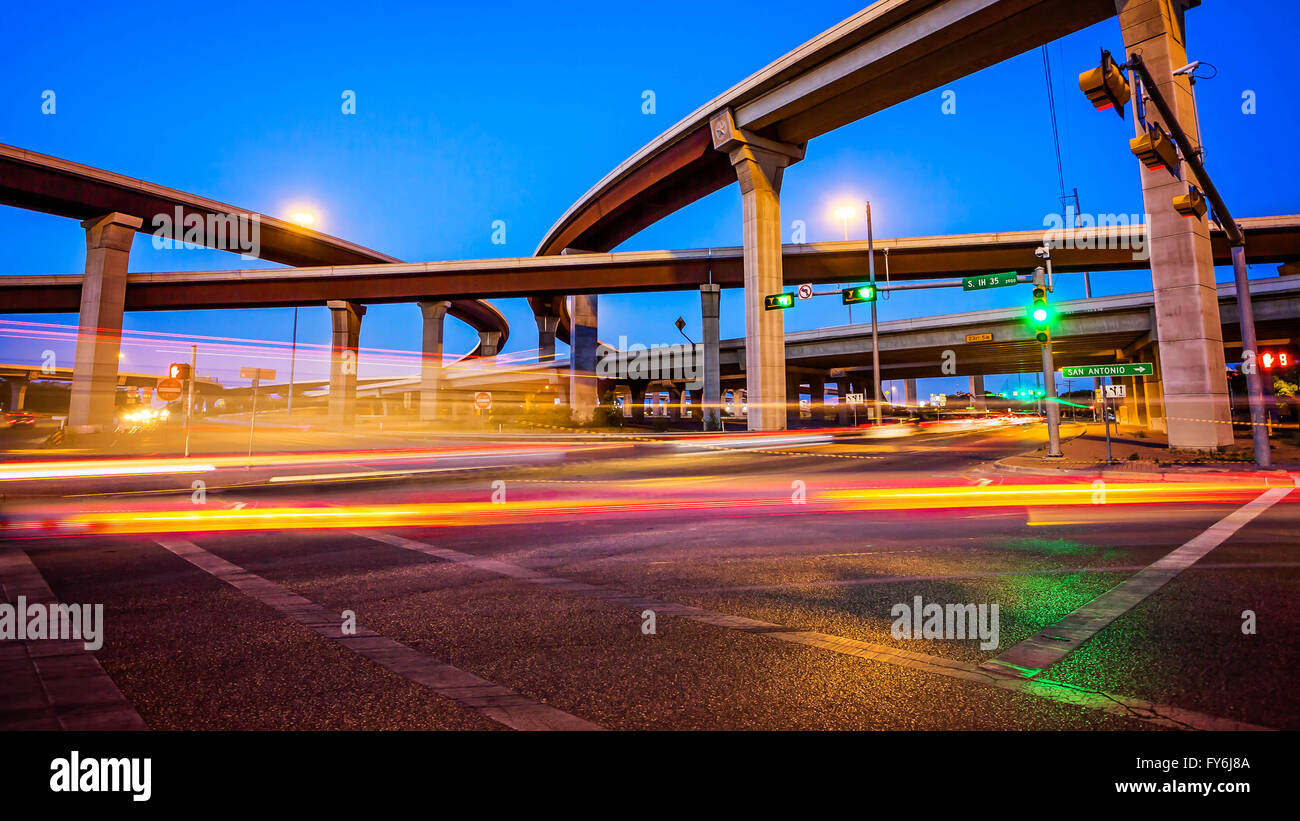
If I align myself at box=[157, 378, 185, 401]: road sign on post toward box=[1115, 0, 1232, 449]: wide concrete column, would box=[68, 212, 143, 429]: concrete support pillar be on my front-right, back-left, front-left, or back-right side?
back-left

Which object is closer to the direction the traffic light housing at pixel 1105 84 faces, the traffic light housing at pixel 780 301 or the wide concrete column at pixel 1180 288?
the traffic light housing

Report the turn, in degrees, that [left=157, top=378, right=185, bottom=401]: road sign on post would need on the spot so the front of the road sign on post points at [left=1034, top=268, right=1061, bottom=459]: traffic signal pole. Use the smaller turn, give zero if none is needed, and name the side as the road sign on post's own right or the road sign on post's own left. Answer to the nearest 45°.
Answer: approximately 45° to the road sign on post's own left

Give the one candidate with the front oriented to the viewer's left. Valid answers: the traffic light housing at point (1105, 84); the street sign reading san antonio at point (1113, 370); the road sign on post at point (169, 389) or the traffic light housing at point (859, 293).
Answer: the traffic light housing at point (1105, 84)

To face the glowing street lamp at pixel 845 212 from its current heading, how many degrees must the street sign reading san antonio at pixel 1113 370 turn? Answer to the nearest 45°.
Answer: approximately 135° to its right

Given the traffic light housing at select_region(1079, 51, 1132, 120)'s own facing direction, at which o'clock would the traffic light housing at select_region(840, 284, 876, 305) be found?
the traffic light housing at select_region(840, 284, 876, 305) is roughly at 2 o'clock from the traffic light housing at select_region(1079, 51, 1132, 120).

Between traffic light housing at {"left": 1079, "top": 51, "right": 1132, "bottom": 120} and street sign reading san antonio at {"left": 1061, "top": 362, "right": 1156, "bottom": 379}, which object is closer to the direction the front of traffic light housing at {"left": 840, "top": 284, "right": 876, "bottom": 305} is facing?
the traffic light housing

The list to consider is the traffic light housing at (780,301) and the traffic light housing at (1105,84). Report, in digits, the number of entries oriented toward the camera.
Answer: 1

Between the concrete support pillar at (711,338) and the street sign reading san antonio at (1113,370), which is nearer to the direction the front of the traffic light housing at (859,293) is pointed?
the street sign reading san antonio

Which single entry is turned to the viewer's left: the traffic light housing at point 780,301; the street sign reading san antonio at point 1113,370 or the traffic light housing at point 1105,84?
the traffic light housing at point 1105,84
